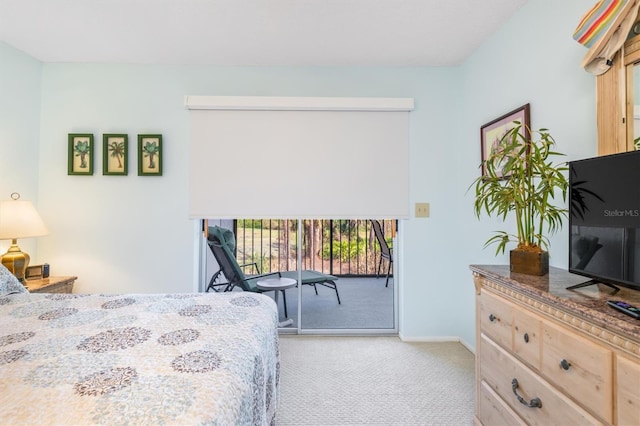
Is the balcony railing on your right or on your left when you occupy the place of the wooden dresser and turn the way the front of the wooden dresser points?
on your right

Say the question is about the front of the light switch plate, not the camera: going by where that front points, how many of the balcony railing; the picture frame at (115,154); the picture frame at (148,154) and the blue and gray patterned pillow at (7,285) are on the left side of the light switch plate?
0

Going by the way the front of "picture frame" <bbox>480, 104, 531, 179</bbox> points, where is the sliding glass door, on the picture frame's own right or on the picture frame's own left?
on the picture frame's own right

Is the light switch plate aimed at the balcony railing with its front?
no

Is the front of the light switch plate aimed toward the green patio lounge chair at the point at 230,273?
no

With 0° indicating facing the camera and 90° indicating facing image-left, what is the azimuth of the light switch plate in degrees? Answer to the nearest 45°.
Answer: approximately 0°

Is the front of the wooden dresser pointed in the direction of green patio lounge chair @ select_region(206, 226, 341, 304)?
no

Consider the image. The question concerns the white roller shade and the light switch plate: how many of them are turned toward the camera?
2

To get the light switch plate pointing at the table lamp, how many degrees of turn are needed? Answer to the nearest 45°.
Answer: approximately 45° to its right

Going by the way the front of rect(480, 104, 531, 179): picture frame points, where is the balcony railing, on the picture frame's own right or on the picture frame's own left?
on the picture frame's own right

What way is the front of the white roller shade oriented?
toward the camera

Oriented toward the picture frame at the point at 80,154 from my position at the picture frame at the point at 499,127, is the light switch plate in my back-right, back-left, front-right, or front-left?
front-right

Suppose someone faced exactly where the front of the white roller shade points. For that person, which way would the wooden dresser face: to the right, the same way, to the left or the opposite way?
to the right

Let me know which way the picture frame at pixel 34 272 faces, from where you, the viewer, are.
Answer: facing the viewer and to the right of the viewer

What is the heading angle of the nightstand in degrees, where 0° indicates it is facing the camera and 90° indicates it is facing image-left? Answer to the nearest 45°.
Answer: approximately 315°

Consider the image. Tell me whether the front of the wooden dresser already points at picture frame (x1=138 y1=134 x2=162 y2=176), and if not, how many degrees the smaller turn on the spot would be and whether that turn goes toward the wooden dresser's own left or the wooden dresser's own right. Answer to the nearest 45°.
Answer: approximately 45° to the wooden dresser's own right

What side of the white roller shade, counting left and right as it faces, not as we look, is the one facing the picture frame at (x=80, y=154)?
right
